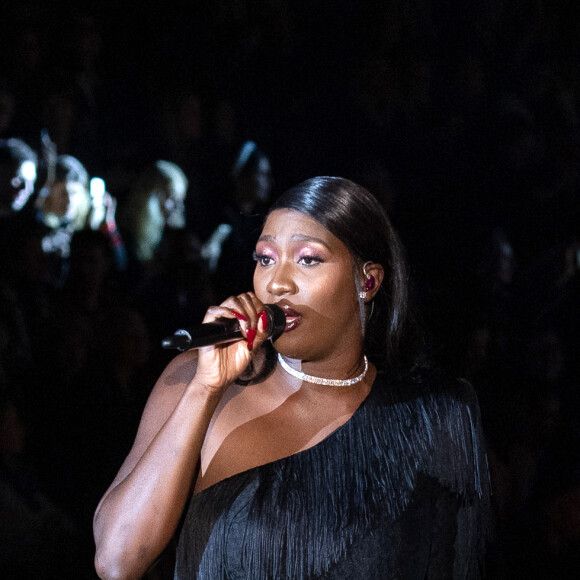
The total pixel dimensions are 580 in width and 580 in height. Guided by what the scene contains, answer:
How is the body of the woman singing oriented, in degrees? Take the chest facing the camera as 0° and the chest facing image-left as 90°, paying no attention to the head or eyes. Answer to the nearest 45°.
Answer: approximately 45°

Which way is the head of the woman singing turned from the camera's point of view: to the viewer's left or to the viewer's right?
to the viewer's left
